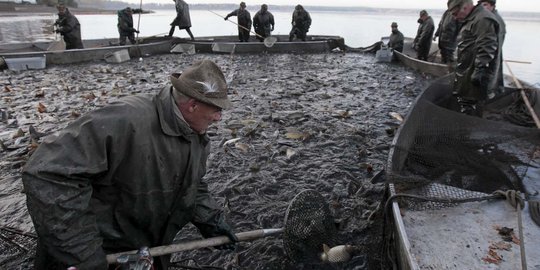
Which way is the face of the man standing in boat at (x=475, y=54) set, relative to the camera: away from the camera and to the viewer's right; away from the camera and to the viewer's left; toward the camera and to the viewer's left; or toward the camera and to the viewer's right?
toward the camera and to the viewer's left

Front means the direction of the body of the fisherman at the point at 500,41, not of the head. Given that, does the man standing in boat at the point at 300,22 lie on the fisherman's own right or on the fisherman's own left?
on the fisherman's own right

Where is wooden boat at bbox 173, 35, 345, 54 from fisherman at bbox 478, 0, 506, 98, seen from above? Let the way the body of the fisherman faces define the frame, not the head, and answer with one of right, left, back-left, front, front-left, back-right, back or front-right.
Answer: front-right

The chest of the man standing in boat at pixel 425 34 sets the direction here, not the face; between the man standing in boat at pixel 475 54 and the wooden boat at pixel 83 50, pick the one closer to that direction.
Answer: the wooden boat

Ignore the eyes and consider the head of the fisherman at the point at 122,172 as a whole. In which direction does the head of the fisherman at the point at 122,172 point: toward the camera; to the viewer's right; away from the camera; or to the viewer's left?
to the viewer's right

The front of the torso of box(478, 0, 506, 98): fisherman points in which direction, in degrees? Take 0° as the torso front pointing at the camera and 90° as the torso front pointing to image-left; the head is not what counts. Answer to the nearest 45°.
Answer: approximately 90°

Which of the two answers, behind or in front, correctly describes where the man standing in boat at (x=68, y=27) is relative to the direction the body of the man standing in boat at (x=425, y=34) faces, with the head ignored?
in front
